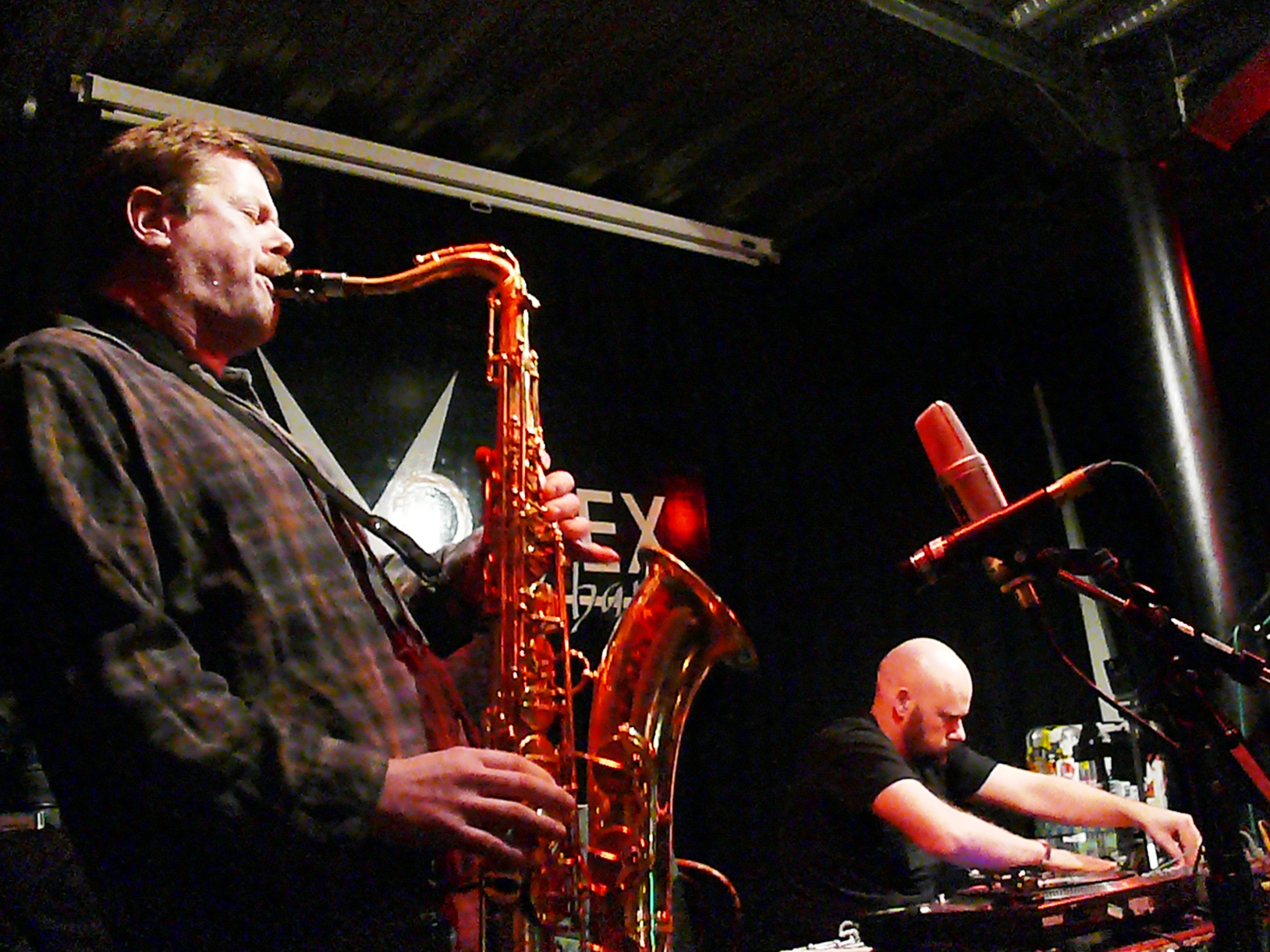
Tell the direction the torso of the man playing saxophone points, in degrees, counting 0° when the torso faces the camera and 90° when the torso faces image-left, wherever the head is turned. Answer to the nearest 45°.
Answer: approximately 270°

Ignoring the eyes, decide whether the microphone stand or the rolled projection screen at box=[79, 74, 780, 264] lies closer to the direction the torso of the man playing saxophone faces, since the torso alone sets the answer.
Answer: the microphone stand

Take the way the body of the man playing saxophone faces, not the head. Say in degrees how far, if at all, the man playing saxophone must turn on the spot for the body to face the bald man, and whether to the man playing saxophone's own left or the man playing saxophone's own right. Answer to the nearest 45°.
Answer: approximately 45° to the man playing saxophone's own left

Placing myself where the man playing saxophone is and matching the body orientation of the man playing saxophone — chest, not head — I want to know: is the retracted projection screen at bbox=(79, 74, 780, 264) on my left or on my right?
on my left

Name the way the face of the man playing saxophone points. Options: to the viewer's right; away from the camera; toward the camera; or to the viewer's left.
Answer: to the viewer's right

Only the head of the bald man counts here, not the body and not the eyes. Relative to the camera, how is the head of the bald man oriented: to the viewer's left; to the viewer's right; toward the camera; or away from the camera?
to the viewer's right

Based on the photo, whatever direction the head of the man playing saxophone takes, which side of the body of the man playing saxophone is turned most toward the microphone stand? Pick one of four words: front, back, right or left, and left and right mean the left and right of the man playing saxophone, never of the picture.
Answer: front
